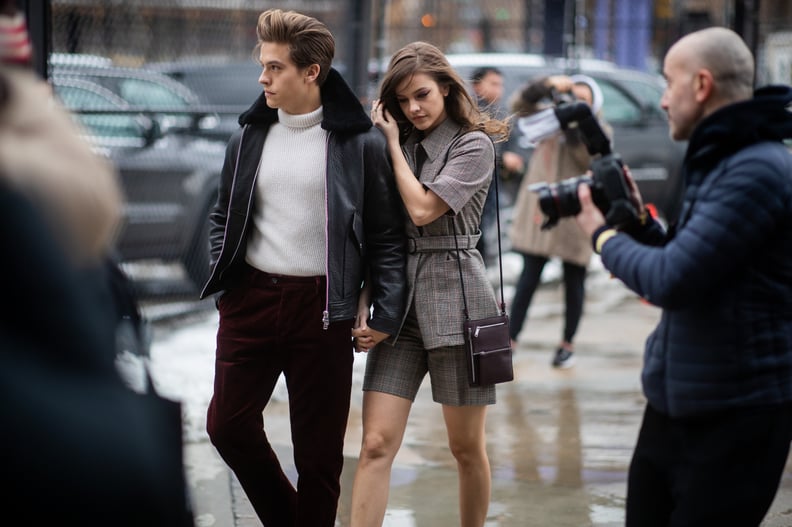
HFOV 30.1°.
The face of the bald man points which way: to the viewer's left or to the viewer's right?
to the viewer's left

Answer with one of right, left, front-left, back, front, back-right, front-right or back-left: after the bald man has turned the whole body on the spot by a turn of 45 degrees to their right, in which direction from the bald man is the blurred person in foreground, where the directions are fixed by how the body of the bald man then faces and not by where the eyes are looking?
left

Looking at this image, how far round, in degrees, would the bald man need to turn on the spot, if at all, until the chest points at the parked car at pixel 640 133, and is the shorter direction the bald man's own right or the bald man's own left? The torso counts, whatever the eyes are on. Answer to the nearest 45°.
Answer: approximately 90° to the bald man's own right

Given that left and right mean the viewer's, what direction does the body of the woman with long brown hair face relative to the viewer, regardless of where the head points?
facing the viewer and to the left of the viewer

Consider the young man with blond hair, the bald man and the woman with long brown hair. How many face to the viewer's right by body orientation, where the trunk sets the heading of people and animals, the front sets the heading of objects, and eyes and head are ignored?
0

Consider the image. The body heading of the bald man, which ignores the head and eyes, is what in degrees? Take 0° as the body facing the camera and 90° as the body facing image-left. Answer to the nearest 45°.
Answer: approximately 90°

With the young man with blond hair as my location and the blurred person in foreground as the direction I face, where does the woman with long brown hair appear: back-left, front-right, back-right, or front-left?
back-left

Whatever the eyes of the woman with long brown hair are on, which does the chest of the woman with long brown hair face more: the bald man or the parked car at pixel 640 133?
the bald man

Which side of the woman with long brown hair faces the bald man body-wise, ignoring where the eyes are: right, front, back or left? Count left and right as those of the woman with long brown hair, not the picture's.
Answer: left

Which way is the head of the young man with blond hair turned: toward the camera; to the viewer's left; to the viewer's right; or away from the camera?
to the viewer's left

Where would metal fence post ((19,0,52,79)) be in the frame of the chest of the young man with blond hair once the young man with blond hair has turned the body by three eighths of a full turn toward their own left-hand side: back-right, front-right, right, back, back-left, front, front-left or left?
back-left

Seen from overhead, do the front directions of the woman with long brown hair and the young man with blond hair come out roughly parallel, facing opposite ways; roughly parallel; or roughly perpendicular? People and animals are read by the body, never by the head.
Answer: roughly parallel
